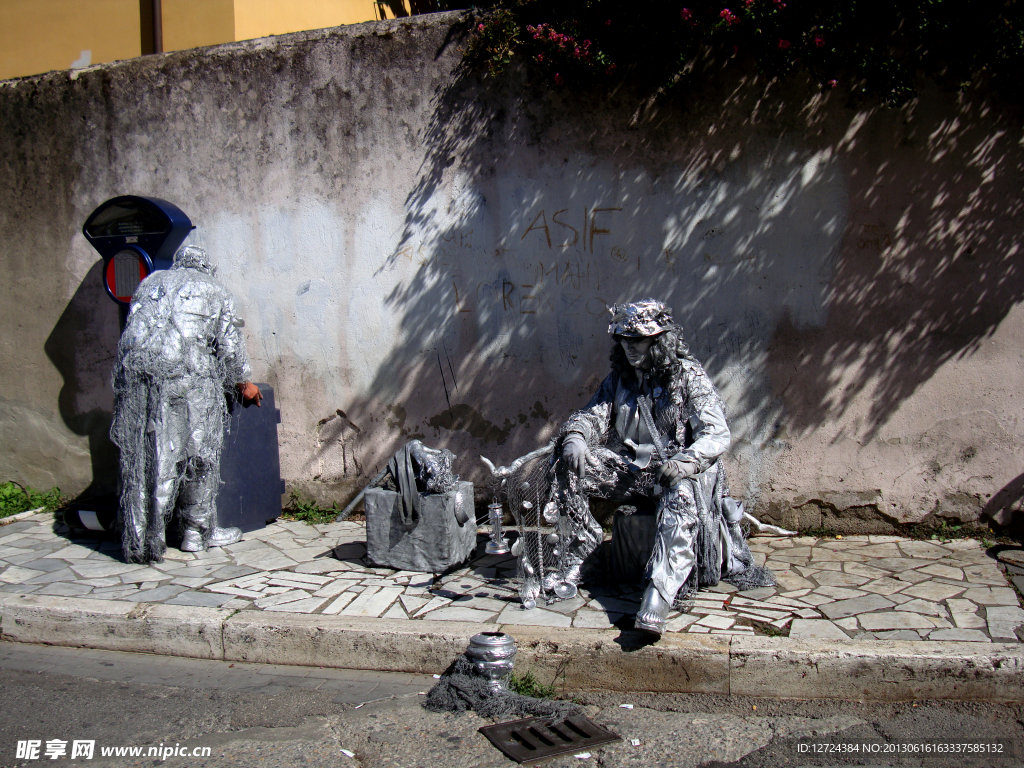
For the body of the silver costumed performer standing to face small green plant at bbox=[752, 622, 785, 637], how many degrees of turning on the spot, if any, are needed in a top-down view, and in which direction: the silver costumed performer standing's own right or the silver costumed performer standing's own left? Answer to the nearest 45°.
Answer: approximately 90° to the silver costumed performer standing's own right

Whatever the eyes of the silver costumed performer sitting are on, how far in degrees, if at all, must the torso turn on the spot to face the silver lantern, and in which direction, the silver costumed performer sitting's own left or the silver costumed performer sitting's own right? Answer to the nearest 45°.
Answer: approximately 45° to the silver costumed performer sitting's own right

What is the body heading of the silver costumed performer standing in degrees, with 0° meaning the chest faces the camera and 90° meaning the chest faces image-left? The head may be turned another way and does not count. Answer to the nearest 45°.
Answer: approximately 225°

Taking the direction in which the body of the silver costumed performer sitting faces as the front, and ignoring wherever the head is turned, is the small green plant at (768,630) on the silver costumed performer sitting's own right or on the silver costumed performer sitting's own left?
on the silver costumed performer sitting's own left

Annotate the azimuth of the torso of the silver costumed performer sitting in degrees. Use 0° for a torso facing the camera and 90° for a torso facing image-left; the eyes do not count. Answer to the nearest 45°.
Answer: approximately 45°

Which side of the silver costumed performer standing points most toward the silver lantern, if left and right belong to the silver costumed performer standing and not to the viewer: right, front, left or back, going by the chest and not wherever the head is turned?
right

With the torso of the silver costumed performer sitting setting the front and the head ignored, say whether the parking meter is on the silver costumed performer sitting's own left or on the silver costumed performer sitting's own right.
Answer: on the silver costumed performer sitting's own right

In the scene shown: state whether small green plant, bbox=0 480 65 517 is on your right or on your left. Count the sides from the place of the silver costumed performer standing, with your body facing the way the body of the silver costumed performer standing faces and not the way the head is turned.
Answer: on your left

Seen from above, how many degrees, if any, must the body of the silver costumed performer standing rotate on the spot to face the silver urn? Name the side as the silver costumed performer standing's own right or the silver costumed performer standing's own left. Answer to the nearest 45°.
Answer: approximately 90° to the silver costumed performer standing's own right

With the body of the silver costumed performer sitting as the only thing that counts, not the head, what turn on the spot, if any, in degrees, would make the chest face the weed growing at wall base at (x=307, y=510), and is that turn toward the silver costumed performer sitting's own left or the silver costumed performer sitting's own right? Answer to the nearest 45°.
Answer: approximately 90° to the silver costumed performer sitting's own right
